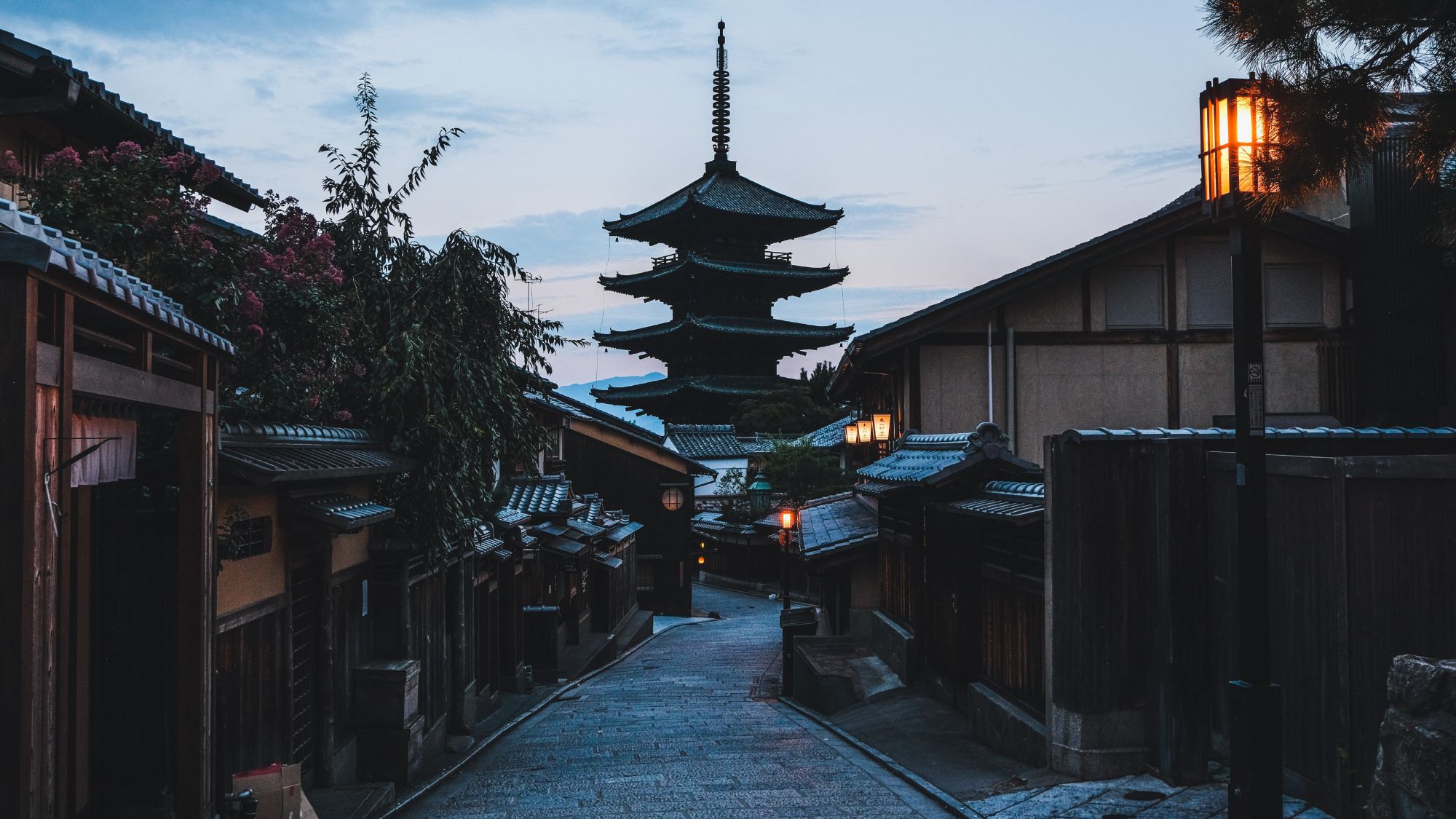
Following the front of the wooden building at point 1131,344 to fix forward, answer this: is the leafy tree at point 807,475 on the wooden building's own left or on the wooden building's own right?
on the wooden building's own right

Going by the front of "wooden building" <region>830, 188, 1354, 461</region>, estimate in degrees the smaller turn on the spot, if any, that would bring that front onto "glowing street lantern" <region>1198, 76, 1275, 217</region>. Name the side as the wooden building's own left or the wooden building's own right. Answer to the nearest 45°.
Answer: approximately 90° to the wooden building's own left

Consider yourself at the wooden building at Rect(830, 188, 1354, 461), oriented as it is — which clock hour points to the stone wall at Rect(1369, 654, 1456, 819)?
The stone wall is roughly at 9 o'clock from the wooden building.

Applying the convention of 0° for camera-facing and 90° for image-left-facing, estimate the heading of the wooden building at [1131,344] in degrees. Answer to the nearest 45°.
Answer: approximately 90°

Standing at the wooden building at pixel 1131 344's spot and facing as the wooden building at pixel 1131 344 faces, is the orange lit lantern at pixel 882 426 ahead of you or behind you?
ahead

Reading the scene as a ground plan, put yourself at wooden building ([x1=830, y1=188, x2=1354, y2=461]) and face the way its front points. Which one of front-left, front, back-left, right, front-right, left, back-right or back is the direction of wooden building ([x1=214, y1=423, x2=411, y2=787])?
front-left

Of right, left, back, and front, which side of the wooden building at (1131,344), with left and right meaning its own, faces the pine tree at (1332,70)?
left

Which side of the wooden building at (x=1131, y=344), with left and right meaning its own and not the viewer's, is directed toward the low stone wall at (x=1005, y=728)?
left

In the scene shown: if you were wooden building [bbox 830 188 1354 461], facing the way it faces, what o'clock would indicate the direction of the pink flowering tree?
The pink flowering tree is roughly at 10 o'clock from the wooden building.

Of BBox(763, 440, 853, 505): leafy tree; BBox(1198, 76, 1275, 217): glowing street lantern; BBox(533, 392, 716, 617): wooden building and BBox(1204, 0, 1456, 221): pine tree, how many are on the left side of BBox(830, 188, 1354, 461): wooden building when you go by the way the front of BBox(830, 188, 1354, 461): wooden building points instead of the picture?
2

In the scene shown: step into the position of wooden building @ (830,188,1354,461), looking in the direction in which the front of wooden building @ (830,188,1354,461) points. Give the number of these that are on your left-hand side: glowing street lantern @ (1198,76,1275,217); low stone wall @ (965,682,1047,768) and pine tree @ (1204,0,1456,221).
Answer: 3

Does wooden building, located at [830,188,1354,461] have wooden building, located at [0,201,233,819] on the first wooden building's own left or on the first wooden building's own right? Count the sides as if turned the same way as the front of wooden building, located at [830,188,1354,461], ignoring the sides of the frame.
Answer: on the first wooden building's own left

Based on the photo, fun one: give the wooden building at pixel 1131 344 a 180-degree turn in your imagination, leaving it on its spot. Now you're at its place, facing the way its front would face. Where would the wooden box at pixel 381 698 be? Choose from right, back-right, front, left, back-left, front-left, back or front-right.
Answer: back-right

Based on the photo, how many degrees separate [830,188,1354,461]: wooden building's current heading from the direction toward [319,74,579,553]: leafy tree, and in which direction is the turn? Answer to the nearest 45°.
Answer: approximately 45° to its left

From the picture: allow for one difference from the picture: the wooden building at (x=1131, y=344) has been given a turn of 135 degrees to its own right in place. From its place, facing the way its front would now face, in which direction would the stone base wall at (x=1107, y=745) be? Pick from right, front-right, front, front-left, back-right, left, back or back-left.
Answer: back-right
